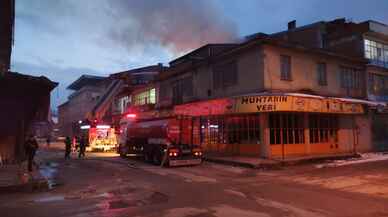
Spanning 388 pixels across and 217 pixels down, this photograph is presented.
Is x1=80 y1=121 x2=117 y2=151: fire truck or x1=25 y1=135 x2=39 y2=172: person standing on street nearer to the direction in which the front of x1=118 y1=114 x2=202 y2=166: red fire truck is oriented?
the fire truck

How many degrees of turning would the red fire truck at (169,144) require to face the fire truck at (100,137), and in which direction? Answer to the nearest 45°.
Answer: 0° — it already faces it

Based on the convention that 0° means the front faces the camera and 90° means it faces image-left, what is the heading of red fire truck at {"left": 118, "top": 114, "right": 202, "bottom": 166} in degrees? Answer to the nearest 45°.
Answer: approximately 135°

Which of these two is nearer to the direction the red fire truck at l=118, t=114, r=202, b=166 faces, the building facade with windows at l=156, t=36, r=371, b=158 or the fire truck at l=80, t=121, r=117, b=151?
the fire truck

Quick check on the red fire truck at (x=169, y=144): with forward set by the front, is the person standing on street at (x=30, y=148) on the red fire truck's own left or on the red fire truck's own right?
on the red fire truck's own left

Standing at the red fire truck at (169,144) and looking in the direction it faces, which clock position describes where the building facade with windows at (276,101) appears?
The building facade with windows is roughly at 4 o'clock from the red fire truck.

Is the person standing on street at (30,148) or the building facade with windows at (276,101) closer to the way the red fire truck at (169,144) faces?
the person standing on street
